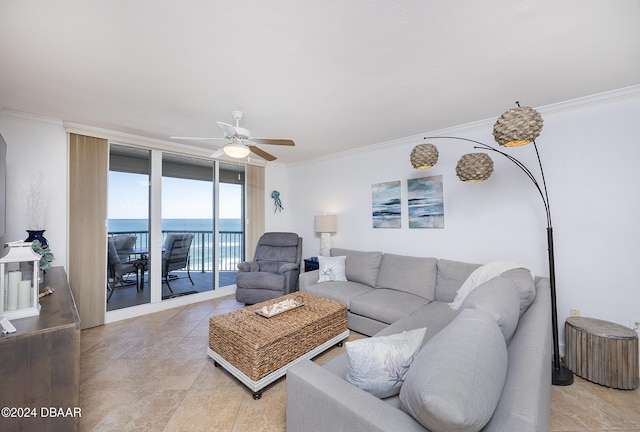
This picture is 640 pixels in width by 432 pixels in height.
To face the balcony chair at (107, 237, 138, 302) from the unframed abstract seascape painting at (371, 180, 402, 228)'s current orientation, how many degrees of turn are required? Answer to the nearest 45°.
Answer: approximately 45° to its right

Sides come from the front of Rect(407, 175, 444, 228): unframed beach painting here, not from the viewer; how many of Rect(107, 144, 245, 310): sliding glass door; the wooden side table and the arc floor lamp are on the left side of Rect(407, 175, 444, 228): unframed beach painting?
2

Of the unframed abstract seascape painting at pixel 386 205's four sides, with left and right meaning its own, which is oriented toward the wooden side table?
left

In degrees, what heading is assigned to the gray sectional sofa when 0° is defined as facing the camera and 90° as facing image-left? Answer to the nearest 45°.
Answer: approximately 45°

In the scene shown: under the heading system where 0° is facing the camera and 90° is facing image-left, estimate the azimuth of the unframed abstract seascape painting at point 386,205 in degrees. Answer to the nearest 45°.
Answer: approximately 45°

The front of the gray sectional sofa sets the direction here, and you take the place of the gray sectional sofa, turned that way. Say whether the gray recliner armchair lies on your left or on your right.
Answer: on your right

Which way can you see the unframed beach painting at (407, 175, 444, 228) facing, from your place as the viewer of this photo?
facing the viewer and to the left of the viewer

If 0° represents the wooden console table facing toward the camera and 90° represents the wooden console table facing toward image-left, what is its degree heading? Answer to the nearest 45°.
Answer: approximately 270°

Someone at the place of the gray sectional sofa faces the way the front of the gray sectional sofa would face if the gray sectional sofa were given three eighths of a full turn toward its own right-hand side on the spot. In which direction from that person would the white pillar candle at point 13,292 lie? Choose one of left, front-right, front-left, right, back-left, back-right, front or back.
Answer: left

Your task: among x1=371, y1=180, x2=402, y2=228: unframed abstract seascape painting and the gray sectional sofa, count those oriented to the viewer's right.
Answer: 0

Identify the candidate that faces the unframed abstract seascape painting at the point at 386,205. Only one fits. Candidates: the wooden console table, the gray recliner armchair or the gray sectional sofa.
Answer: the wooden console table

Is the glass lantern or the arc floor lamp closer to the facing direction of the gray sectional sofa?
the glass lantern

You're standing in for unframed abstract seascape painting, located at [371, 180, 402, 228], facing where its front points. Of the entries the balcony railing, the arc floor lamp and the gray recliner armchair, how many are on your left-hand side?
1

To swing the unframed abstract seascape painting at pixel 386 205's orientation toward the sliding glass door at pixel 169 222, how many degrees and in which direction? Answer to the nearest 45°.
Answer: approximately 45° to its right

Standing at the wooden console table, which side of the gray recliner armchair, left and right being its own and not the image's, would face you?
front

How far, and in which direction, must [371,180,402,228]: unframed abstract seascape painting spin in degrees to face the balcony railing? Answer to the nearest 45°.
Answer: approximately 45° to its right
